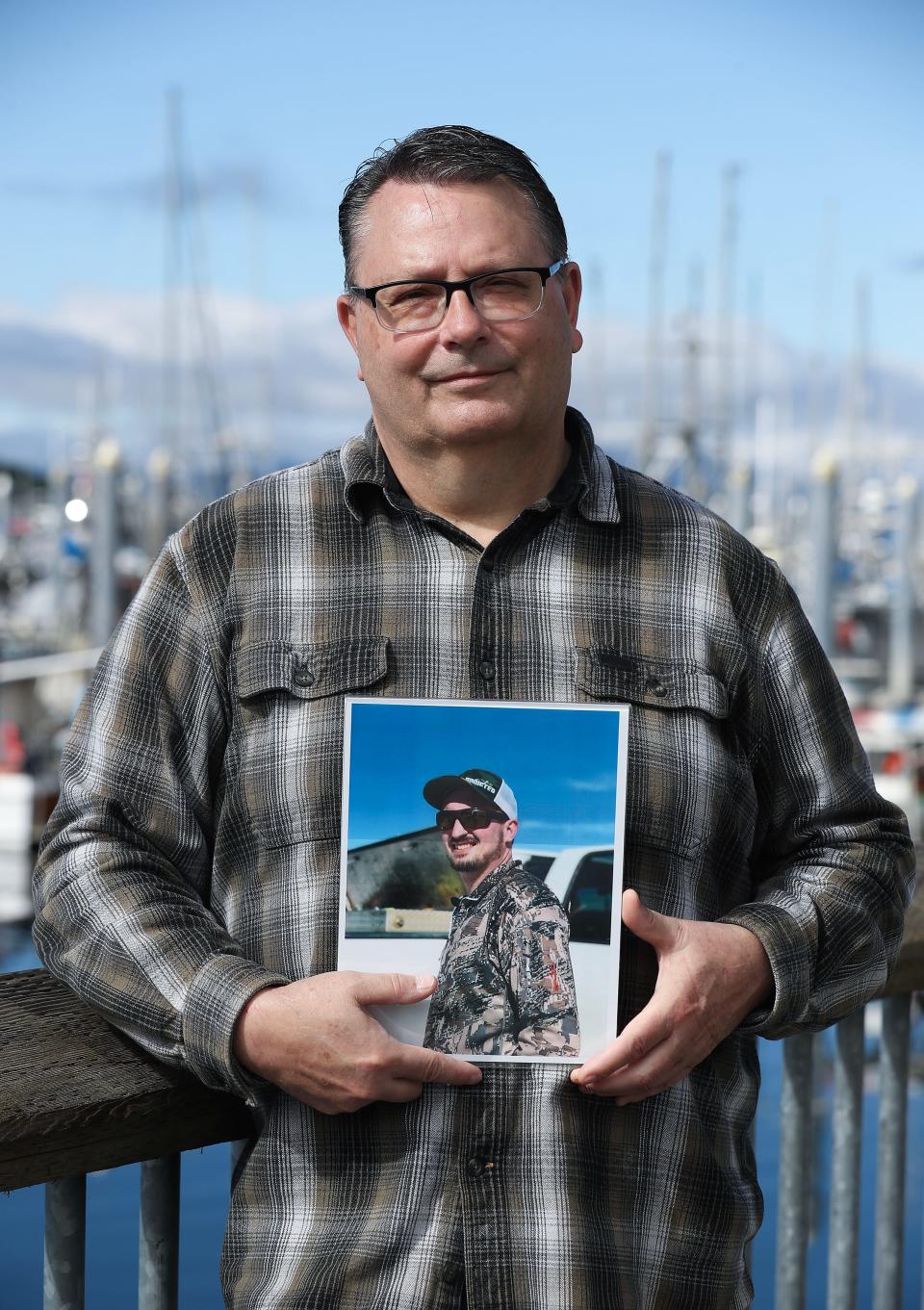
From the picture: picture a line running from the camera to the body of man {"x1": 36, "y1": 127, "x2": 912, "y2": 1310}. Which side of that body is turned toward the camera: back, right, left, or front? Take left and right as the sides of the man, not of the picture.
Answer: front

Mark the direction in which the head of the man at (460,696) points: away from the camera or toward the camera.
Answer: toward the camera
